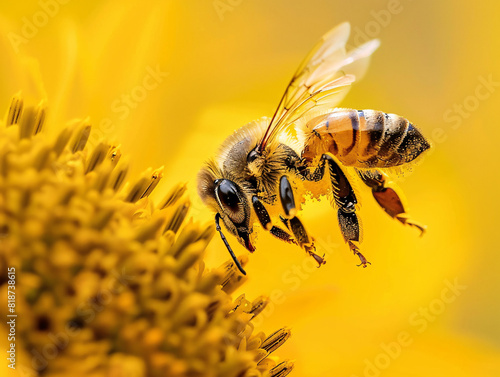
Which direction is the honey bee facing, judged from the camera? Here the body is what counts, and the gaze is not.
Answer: to the viewer's left

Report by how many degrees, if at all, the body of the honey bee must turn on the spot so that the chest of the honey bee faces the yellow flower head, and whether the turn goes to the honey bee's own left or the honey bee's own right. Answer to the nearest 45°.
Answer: approximately 45° to the honey bee's own left
